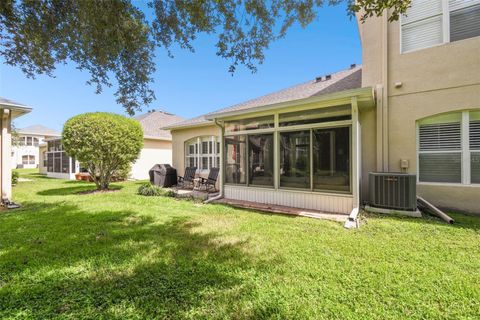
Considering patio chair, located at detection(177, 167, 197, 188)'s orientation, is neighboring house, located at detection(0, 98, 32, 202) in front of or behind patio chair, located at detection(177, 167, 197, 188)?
in front

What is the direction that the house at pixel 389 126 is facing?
away from the camera

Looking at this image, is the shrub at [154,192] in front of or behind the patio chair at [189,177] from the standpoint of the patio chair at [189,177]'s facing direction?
in front

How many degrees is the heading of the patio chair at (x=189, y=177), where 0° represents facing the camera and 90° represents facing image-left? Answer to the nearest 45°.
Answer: approximately 45°

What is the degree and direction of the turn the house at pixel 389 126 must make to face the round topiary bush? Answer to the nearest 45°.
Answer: approximately 90° to its left

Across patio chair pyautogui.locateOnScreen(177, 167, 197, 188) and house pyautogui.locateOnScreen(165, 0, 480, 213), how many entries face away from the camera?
1

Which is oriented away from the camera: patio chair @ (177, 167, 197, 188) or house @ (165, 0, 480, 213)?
the house

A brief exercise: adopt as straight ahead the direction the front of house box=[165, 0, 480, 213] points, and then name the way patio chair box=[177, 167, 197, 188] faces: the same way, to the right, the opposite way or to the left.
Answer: the opposite way

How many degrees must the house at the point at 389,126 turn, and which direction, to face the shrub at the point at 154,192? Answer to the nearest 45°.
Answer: approximately 90° to its left

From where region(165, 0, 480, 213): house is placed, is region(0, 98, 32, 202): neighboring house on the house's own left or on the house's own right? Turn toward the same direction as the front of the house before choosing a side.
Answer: on the house's own left

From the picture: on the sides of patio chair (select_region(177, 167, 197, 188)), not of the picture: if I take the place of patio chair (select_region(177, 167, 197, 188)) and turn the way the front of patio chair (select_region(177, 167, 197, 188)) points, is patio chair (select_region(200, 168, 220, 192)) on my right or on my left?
on my left

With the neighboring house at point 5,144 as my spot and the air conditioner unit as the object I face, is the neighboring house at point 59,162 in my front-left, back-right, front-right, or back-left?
back-left

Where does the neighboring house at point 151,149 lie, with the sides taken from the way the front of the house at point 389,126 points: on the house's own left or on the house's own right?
on the house's own left

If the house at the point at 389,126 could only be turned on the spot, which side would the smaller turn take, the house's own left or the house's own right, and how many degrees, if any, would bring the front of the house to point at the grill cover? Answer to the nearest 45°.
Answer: approximately 90° to the house's own left
